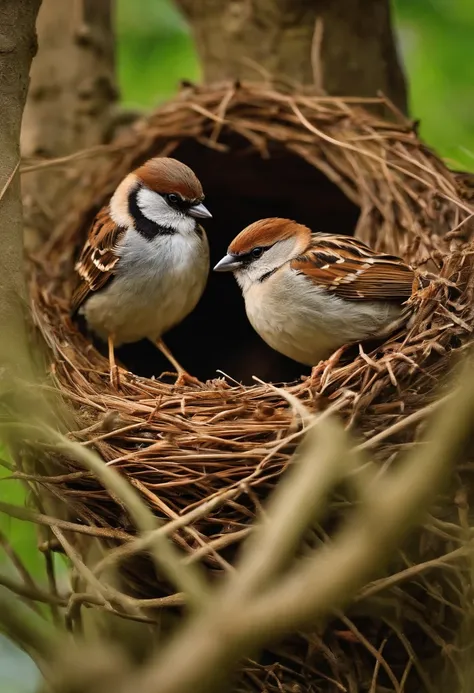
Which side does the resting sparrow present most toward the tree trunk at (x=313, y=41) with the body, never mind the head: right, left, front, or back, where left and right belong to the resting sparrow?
right

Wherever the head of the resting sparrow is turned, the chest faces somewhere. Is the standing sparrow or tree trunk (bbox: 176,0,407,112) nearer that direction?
the standing sparrow

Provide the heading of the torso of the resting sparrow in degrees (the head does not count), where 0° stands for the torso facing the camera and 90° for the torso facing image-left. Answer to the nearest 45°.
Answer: approximately 90°

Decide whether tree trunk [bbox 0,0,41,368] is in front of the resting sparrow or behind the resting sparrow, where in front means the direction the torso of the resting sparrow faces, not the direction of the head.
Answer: in front

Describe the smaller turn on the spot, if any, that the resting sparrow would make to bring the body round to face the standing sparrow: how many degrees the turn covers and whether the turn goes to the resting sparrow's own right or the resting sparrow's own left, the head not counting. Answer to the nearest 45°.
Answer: approximately 45° to the resting sparrow's own right

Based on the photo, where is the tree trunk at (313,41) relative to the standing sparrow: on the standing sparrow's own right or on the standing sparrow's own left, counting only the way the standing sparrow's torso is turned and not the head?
on the standing sparrow's own left

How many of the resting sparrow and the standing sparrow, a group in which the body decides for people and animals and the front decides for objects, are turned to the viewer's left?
1

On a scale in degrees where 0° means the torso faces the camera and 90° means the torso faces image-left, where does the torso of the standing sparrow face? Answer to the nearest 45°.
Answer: approximately 315°
